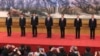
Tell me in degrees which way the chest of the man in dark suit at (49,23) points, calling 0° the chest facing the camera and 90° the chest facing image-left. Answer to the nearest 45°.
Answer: approximately 0°

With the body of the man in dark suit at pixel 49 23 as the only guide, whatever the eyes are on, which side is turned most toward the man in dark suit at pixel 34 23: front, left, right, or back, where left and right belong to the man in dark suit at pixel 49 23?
right

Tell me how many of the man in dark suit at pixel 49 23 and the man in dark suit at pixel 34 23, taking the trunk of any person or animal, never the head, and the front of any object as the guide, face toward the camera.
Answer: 2

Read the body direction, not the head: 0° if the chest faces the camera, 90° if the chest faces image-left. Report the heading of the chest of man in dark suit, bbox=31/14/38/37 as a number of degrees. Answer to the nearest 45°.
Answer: approximately 0°

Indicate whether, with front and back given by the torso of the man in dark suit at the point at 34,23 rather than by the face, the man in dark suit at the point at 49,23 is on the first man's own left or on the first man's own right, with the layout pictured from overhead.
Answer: on the first man's own left
